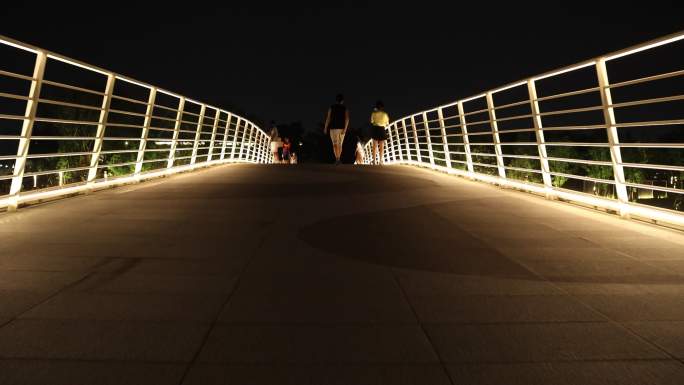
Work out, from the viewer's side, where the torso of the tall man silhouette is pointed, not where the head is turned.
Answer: away from the camera
